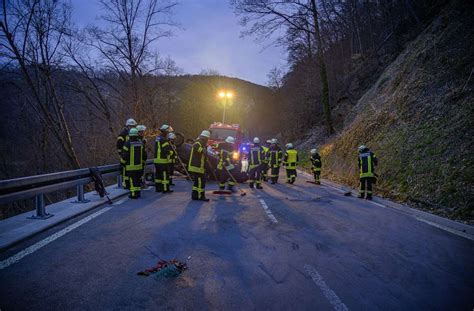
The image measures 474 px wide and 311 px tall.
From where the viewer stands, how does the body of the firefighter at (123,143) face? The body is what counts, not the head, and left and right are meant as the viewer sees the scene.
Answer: facing to the right of the viewer

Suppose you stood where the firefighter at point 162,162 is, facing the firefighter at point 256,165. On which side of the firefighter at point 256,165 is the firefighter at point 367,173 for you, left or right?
right

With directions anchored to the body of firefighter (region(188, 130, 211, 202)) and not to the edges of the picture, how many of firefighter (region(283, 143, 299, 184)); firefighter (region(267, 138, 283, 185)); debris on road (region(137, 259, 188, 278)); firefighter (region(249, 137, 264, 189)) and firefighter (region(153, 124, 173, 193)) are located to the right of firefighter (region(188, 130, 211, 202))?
1

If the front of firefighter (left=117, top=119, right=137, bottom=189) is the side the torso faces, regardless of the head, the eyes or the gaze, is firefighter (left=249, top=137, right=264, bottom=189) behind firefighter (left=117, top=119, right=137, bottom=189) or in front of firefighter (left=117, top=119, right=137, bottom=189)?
in front

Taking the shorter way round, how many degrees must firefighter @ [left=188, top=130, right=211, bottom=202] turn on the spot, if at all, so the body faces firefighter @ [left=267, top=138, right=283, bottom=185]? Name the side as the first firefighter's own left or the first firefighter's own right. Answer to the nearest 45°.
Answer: approximately 45° to the first firefighter's own left
